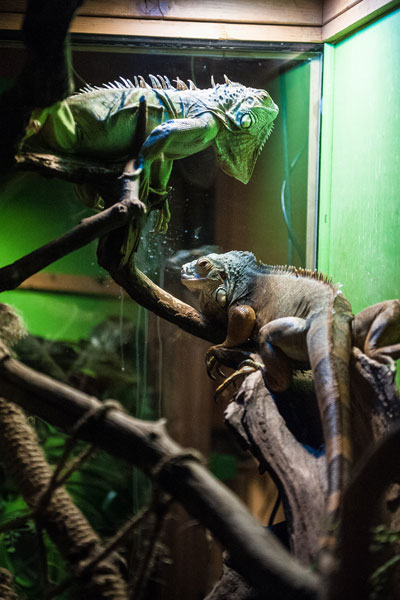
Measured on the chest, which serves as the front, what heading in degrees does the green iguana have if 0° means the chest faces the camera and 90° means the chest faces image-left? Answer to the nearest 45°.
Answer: approximately 270°

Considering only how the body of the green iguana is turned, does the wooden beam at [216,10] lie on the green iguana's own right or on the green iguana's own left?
on the green iguana's own left

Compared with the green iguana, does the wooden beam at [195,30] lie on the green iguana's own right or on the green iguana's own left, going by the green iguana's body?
on the green iguana's own left

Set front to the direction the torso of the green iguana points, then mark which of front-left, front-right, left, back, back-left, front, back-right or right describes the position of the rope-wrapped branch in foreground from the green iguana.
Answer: right

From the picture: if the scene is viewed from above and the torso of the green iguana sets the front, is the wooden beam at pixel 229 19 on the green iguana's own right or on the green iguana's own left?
on the green iguana's own left

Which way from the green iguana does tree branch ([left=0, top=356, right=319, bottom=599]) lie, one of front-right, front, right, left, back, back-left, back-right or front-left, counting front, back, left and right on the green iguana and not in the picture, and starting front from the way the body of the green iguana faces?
right

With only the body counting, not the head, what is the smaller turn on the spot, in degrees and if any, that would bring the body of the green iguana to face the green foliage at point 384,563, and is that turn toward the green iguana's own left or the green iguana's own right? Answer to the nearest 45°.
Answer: approximately 90° to the green iguana's own right
